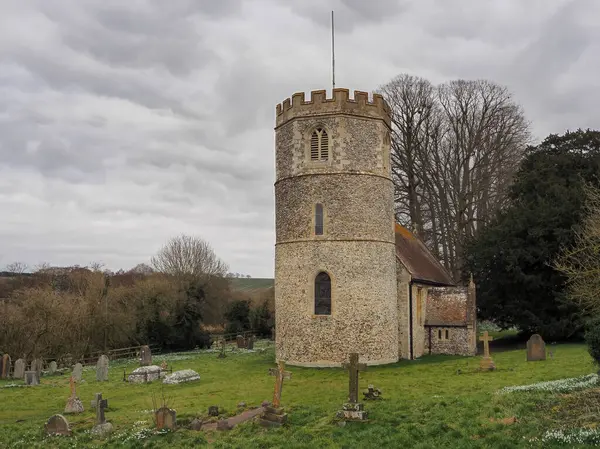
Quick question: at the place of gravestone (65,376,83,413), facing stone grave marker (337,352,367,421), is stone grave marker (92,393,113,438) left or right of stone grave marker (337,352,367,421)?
right

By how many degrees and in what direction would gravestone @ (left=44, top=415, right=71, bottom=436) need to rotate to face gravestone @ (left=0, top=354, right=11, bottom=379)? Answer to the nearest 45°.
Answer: approximately 180°

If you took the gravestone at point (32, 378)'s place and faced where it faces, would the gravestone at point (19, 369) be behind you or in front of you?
behind

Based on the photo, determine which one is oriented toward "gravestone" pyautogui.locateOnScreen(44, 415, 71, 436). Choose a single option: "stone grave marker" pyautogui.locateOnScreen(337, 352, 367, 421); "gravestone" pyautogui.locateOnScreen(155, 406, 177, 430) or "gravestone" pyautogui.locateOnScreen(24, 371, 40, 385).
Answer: "gravestone" pyautogui.locateOnScreen(24, 371, 40, 385)

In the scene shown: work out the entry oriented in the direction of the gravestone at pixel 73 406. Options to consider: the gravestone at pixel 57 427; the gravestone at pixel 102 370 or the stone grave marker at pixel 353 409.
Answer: the gravestone at pixel 102 370

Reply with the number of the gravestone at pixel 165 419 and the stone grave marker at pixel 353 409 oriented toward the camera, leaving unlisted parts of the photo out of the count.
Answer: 2

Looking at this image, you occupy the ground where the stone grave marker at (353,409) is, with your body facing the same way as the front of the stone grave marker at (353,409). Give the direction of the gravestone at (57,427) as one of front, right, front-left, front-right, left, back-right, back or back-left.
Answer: right

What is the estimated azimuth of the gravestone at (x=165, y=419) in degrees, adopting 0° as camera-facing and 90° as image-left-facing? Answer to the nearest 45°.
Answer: approximately 0°

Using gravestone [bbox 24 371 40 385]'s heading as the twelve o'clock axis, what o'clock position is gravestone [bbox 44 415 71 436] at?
gravestone [bbox 44 415 71 436] is roughly at 12 o'clock from gravestone [bbox 24 371 40 385].
